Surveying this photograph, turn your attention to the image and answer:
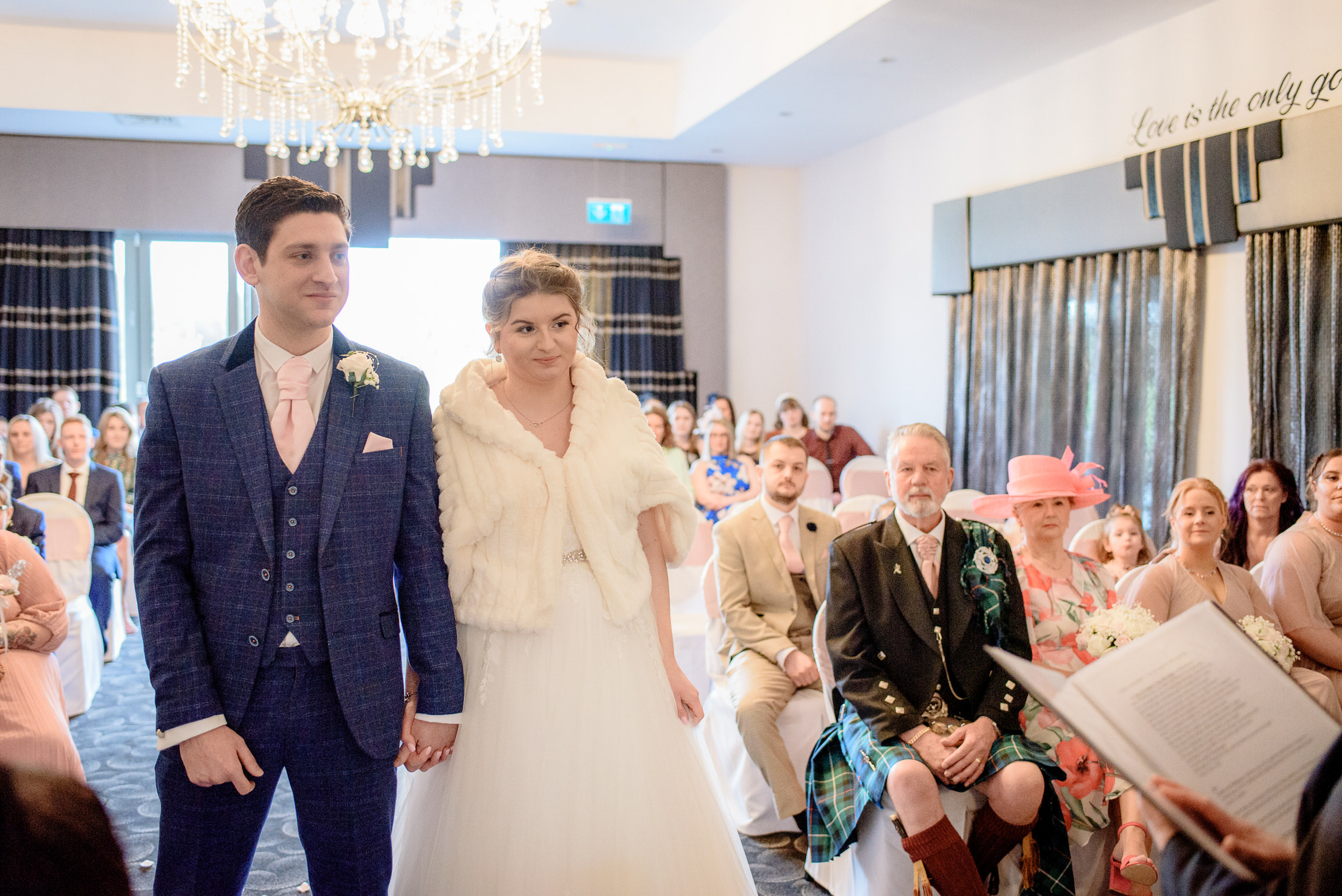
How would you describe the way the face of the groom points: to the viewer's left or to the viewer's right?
to the viewer's right

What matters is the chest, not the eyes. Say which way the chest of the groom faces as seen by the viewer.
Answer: toward the camera

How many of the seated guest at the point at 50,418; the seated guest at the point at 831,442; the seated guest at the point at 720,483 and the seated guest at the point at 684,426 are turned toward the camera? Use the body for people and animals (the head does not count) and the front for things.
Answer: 4

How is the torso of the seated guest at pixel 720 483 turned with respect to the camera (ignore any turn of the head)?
toward the camera

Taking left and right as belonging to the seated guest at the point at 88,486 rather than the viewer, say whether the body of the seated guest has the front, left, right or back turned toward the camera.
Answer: front

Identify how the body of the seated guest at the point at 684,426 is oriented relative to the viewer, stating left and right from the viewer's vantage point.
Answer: facing the viewer

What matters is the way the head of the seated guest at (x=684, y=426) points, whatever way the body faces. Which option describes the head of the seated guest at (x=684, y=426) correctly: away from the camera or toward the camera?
toward the camera

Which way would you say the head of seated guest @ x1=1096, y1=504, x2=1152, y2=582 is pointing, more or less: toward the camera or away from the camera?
toward the camera

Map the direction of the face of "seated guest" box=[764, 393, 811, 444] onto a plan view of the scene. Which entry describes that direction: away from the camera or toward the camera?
toward the camera

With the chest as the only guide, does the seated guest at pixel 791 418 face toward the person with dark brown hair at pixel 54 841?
yes

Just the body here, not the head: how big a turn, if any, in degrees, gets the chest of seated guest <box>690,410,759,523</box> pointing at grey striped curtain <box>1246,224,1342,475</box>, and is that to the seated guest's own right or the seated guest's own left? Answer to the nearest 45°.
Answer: approximately 45° to the seated guest's own left

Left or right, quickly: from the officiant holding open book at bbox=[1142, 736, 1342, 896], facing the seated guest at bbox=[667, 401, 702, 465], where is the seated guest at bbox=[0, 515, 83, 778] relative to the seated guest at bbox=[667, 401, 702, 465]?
left

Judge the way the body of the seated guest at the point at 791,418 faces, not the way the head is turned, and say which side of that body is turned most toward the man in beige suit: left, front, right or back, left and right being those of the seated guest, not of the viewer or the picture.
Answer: front

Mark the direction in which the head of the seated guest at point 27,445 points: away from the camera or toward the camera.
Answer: toward the camera

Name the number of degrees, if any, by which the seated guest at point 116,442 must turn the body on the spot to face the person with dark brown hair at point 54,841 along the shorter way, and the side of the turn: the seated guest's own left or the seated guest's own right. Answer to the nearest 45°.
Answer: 0° — they already face them

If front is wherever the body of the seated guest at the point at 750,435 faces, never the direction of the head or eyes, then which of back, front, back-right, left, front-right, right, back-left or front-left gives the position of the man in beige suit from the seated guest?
front
